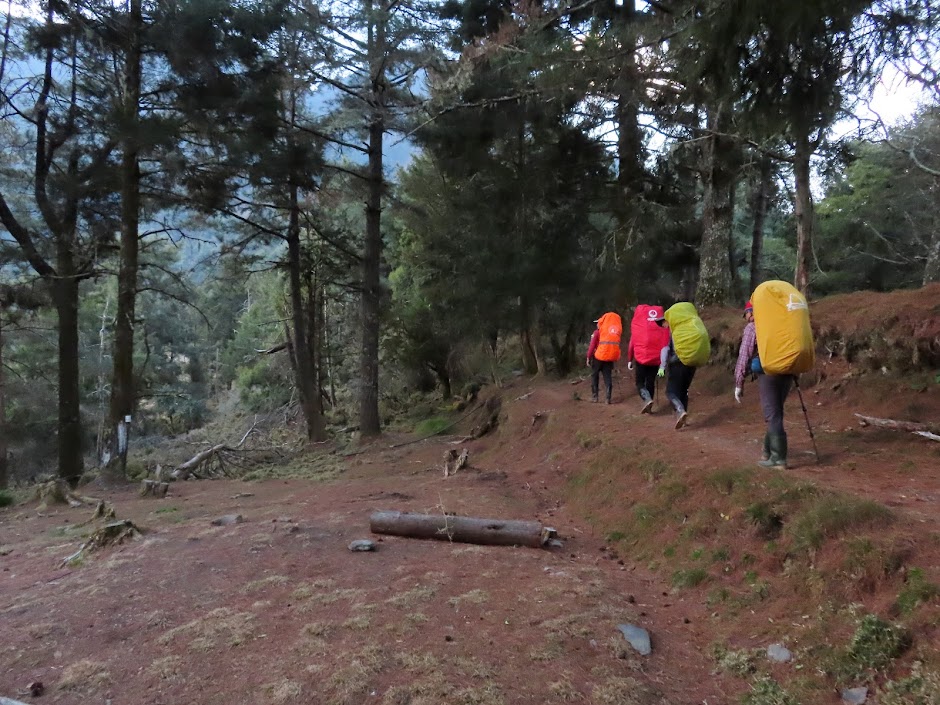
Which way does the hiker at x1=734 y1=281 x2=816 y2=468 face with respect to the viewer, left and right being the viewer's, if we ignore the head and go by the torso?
facing away from the viewer and to the left of the viewer

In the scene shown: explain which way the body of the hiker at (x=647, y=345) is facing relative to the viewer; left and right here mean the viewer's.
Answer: facing away from the viewer and to the left of the viewer

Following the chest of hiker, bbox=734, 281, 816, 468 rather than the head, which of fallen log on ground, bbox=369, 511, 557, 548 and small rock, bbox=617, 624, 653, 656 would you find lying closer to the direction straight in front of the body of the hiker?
the fallen log on ground

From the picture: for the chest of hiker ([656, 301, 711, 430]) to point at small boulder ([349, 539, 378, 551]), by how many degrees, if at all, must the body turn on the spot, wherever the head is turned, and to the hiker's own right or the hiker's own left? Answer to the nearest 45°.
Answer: approximately 90° to the hiker's own left

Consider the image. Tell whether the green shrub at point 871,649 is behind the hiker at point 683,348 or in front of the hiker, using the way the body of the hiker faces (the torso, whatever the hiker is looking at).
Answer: behind

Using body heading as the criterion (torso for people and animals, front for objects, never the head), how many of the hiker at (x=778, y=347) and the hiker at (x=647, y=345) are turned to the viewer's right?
0

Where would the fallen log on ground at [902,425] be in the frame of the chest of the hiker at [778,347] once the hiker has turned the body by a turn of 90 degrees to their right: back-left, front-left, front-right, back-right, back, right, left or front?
front

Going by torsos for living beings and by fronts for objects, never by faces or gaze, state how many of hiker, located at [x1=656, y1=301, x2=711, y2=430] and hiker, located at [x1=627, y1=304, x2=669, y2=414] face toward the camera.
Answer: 0

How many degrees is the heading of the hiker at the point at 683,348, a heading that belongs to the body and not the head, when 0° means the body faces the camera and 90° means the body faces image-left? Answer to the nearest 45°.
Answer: approximately 135°
